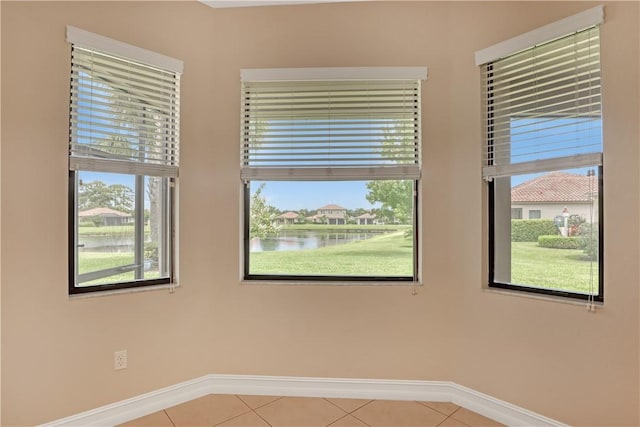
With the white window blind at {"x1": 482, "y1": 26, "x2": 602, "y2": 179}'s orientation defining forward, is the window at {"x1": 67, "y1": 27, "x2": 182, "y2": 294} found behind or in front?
in front

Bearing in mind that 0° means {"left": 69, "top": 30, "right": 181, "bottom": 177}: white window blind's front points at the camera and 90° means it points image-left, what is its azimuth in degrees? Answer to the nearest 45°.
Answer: approximately 315°

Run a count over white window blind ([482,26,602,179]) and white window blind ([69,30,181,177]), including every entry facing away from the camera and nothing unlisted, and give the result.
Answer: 0

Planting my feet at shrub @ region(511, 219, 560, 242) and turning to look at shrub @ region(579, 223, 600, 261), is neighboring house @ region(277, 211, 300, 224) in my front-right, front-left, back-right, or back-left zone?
back-right

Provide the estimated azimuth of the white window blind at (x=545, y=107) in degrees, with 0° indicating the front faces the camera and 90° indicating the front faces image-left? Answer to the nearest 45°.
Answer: approximately 45°

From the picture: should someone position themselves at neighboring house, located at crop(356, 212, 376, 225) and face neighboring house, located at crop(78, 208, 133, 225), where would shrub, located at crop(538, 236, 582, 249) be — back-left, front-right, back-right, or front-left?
front-left
